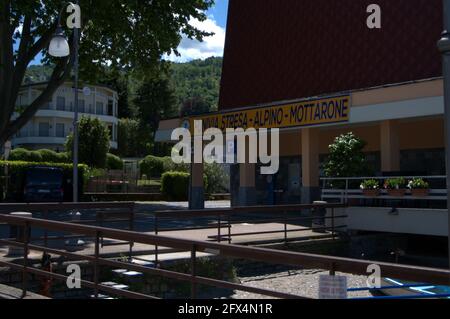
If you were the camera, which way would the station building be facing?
facing the viewer and to the left of the viewer

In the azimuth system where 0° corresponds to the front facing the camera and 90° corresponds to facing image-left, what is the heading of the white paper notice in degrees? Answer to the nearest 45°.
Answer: approximately 0°

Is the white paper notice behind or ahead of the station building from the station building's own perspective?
ahead

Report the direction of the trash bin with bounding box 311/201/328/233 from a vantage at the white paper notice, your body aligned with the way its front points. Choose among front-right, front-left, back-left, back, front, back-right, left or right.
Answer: back

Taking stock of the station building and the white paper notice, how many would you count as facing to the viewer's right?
0

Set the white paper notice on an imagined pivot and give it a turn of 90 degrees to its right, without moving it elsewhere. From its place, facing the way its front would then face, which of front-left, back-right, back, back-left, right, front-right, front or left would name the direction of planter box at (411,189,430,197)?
right

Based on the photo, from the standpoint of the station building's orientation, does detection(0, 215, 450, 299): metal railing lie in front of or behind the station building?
in front

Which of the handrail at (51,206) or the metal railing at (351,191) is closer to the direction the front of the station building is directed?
the handrail

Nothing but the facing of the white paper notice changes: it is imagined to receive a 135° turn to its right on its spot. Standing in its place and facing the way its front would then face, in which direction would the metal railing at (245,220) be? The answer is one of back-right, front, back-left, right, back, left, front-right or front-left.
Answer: front-right

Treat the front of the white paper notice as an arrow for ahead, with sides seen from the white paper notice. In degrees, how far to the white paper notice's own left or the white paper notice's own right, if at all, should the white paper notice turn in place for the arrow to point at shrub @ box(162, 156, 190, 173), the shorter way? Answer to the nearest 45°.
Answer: approximately 180°

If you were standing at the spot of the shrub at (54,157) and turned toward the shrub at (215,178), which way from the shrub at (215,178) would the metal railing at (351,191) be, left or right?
right

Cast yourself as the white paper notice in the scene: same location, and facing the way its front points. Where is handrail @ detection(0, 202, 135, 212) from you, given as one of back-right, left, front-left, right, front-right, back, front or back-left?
back-right

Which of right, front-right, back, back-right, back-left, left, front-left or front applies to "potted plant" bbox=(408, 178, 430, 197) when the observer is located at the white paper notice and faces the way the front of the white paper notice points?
back

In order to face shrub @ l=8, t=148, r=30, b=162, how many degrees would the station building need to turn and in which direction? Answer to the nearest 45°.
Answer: approximately 90° to its right
